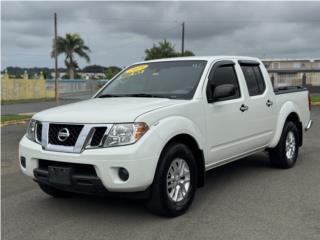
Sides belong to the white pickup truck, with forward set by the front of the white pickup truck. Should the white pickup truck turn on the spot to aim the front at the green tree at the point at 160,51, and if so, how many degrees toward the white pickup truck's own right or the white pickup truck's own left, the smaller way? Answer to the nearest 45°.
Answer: approximately 135° to the white pickup truck's own right

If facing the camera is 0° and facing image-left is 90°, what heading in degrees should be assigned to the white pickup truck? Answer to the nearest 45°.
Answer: approximately 45°

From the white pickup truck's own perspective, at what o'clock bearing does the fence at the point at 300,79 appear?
The fence is roughly at 5 o'clock from the white pickup truck.

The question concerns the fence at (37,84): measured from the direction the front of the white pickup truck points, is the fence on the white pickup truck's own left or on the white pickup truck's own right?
on the white pickup truck's own right
